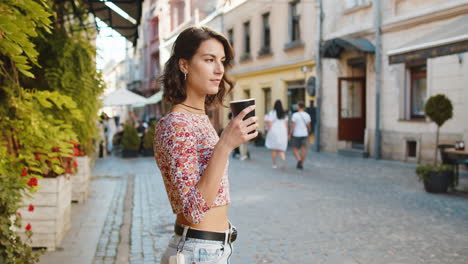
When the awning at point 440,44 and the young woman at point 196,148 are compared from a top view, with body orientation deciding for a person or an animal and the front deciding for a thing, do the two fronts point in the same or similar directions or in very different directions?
very different directions

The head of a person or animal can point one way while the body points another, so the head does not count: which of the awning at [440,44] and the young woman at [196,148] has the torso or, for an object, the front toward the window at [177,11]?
the awning

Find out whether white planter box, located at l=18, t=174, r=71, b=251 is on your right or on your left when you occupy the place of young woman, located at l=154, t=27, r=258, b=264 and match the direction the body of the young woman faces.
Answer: on your left

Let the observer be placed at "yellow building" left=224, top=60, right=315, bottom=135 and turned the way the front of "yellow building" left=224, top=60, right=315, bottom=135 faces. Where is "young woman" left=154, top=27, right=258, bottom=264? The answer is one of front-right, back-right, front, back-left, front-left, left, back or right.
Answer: front-left

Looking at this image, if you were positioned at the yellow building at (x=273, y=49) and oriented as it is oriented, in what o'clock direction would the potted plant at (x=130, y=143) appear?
The potted plant is roughly at 12 o'clock from the yellow building.

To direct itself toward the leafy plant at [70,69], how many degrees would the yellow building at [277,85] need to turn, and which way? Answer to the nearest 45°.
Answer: approximately 45° to its left

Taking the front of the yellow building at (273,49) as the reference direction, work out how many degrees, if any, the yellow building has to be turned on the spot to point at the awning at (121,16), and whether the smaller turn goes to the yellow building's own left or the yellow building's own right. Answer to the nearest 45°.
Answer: approximately 45° to the yellow building's own left

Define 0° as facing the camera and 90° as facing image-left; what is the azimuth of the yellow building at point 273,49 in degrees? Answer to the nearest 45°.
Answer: approximately 45°

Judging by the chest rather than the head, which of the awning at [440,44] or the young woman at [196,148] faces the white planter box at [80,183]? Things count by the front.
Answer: the awning
